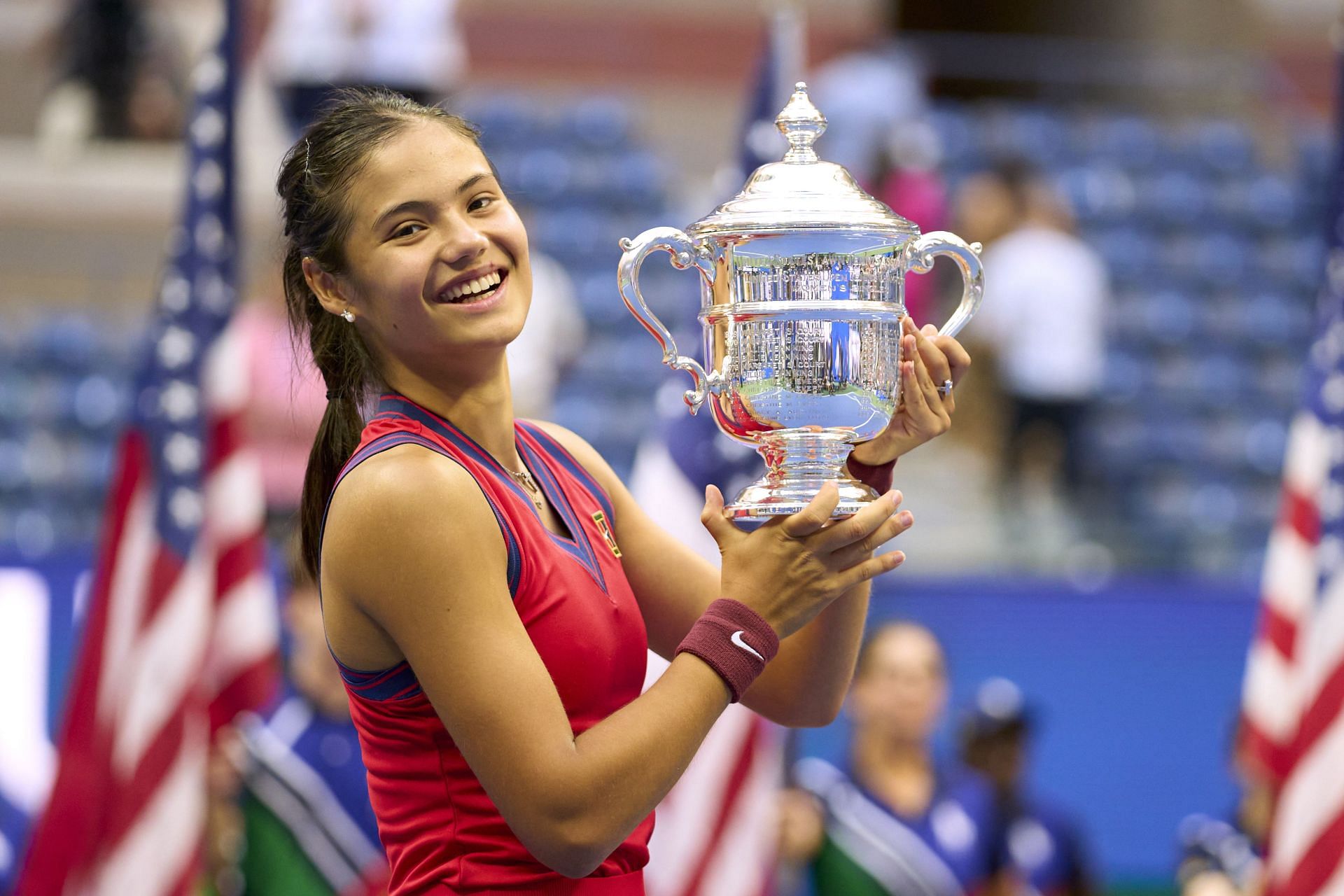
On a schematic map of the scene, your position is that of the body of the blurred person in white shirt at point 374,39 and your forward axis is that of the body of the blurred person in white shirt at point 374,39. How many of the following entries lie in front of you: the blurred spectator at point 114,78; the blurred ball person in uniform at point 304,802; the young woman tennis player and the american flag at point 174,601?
3

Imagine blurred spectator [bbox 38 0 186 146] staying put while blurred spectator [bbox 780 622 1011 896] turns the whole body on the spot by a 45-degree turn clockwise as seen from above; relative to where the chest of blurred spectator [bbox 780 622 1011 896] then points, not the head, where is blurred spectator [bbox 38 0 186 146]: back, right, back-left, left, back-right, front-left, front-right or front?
right

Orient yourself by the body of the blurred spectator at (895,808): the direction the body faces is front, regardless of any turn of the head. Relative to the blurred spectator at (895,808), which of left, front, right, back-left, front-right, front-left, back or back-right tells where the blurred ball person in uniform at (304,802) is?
right

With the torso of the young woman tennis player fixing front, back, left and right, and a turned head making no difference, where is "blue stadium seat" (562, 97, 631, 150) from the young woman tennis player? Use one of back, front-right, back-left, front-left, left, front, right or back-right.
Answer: back-left

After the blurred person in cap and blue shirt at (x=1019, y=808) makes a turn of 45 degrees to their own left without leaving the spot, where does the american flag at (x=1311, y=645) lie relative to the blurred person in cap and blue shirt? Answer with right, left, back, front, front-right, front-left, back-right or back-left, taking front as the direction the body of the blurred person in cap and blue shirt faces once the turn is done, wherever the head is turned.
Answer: left

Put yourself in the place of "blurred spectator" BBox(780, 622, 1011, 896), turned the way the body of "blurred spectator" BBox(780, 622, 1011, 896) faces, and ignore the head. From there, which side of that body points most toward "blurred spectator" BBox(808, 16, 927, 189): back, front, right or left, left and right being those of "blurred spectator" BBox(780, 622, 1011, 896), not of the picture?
back

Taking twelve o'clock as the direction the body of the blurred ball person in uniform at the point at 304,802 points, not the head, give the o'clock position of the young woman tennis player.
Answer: The young woman tennis player is roughly at 12 o'clock from the blurred ball person in uniform.

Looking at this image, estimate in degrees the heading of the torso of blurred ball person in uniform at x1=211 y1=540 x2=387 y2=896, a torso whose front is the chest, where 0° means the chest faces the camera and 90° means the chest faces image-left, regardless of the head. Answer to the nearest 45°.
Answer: approximately 0°

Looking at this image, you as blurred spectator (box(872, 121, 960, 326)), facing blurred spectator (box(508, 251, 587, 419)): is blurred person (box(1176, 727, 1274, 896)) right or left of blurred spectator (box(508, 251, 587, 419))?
left

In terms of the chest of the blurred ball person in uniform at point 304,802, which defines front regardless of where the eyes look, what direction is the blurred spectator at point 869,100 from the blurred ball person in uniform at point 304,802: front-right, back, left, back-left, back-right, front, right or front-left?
back-left

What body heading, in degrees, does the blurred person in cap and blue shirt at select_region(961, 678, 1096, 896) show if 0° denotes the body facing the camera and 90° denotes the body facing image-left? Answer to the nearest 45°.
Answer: approximately 45°
